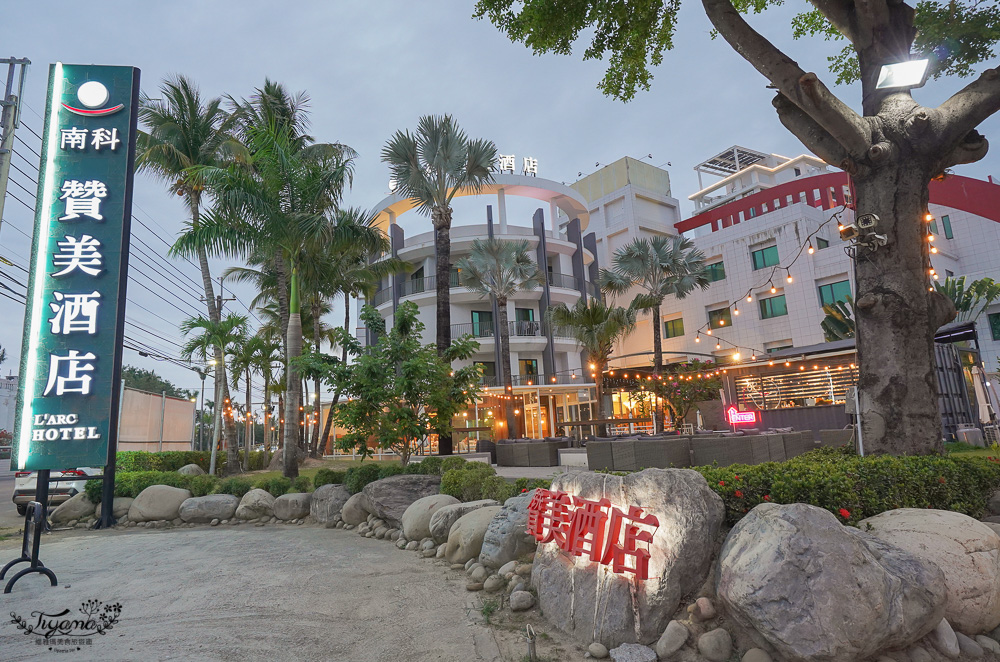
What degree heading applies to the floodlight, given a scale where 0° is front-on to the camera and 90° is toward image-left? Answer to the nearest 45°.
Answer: approximately 0°

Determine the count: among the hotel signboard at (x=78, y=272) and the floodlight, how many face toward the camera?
2

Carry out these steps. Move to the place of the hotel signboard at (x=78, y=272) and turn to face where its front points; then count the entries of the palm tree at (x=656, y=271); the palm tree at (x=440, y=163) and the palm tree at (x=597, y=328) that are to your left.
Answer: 3

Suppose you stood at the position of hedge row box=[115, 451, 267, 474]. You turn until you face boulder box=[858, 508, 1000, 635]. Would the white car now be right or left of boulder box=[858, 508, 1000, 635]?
right

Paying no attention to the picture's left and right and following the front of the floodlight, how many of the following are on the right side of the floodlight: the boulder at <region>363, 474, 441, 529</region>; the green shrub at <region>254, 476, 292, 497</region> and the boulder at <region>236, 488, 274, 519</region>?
3

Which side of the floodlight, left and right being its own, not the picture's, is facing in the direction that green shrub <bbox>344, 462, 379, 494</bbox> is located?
right

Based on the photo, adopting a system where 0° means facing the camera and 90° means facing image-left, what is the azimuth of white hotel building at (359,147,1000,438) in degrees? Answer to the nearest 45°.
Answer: approximately 45°

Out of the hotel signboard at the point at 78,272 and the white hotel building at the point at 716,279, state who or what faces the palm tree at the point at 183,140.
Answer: the white hotel building

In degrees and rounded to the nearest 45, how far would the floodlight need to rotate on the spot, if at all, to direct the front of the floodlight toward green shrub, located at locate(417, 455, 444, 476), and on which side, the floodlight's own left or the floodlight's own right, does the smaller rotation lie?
approximately 90° to the floodlight's own right
